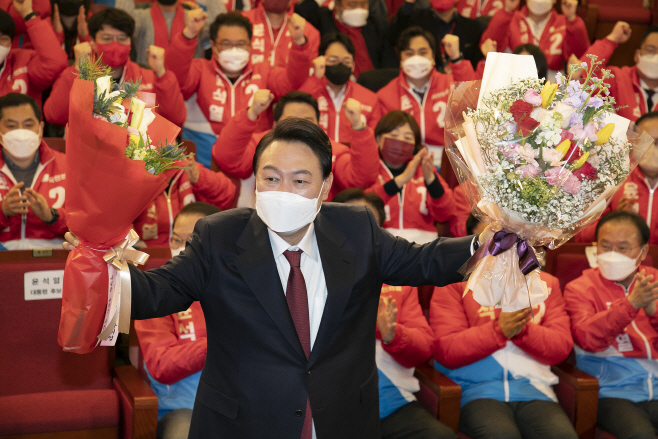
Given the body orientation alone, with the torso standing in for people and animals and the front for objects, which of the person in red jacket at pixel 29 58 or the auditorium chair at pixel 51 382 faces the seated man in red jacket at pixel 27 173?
the person in red jacket

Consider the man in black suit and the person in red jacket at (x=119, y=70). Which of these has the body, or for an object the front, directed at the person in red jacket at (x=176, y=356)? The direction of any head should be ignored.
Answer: the person in red jacket at (x=119, y=70)

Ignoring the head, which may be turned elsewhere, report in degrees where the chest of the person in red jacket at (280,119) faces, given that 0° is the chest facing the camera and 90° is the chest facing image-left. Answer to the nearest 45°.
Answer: approximately 0°

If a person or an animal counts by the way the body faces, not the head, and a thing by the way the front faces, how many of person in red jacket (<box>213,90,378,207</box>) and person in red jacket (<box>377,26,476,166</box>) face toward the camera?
2

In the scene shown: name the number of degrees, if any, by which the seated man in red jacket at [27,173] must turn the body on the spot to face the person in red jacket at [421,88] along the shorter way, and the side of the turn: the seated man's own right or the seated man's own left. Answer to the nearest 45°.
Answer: approximately 90° to the seated man's own left

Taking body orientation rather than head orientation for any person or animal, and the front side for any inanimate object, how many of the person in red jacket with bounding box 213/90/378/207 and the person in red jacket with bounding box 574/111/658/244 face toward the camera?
2

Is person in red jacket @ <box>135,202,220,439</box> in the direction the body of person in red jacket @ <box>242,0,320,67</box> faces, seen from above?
yes

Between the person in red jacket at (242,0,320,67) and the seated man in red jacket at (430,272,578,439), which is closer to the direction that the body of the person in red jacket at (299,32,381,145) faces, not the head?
the seated man in red jacket
